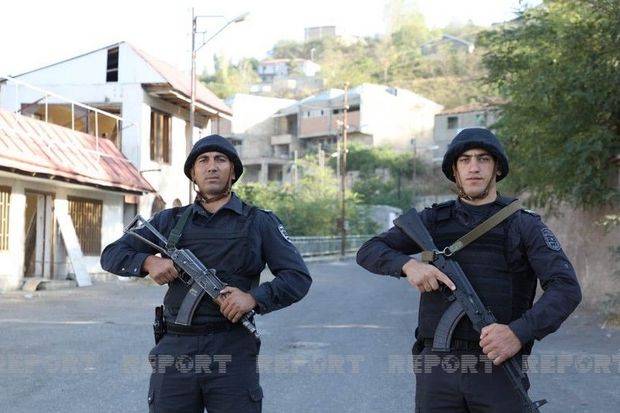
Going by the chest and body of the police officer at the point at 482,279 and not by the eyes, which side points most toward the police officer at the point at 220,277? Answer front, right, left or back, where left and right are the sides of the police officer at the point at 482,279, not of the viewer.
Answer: right

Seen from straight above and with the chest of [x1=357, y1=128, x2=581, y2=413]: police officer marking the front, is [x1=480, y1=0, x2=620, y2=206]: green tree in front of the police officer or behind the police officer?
behind

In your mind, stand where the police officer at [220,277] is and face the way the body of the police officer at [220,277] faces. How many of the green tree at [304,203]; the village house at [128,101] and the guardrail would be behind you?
3

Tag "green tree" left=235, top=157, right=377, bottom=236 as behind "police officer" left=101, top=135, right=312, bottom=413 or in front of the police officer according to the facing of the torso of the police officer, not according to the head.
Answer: behind

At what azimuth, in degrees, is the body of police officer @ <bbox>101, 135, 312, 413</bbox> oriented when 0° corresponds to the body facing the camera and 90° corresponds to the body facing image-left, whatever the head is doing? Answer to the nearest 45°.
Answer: approximately 0°

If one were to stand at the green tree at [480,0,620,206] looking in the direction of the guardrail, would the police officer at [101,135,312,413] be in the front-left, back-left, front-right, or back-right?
back-left

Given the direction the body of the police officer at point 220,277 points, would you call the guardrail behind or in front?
behind

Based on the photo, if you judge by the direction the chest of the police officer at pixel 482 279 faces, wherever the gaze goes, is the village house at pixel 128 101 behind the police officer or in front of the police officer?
behind

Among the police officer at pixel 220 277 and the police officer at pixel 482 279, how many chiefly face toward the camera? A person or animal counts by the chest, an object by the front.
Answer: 2
